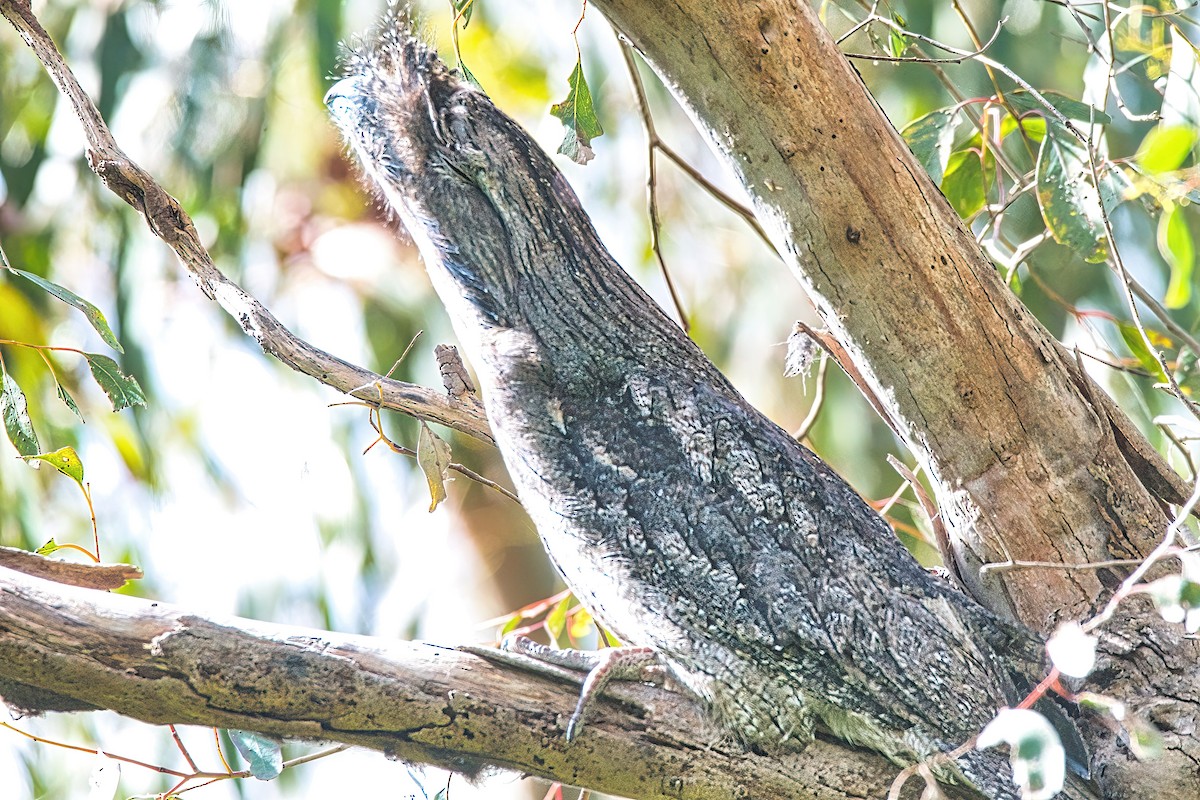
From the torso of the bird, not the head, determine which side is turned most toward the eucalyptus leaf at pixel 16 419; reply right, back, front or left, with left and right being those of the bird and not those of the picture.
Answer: front

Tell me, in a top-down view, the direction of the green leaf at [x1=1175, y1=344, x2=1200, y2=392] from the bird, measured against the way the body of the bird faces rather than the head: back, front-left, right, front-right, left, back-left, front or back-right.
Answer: back-right

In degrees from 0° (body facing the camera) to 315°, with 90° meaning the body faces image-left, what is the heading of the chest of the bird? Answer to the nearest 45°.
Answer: approximately 90°

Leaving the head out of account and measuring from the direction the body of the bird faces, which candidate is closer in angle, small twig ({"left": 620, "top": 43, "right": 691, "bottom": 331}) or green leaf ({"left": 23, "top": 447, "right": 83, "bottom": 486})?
the green leaf

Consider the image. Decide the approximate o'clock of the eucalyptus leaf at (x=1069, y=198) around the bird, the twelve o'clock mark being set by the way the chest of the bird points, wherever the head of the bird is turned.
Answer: The eucalyptus leaf is roughly at 5 o'clock from the bird.

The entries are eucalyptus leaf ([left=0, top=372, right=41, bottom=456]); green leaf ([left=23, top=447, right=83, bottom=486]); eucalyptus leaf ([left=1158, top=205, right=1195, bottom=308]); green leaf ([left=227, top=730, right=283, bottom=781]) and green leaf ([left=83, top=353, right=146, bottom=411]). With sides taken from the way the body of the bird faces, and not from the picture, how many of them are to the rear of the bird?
1

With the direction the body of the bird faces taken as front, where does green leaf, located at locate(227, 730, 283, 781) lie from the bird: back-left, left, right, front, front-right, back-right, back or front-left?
front
